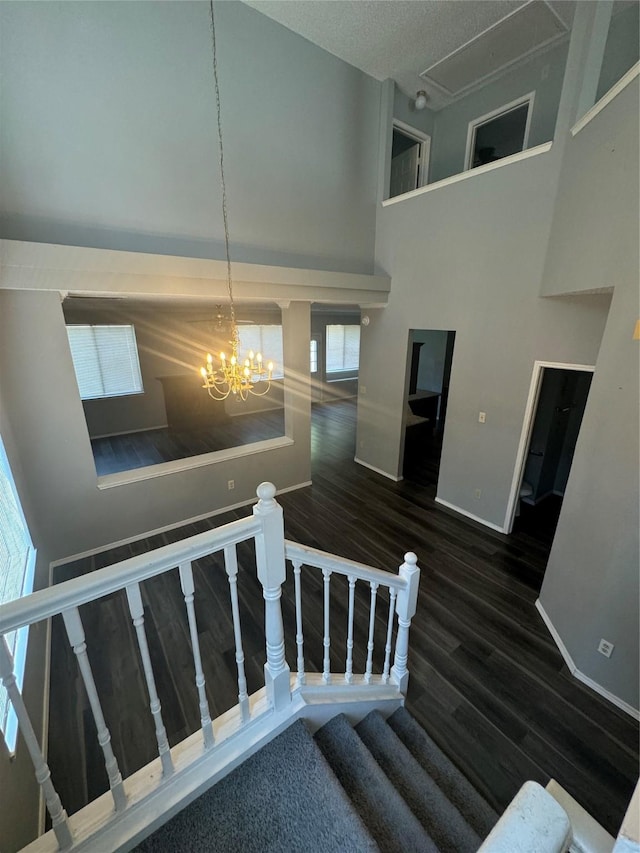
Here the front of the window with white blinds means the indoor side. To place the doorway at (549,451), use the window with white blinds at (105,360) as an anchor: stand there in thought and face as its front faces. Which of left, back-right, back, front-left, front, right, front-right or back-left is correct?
front-left

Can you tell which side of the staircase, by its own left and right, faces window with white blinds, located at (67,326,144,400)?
left

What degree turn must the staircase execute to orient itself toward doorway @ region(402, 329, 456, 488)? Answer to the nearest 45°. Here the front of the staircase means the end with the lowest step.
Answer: approximately 45° to its left

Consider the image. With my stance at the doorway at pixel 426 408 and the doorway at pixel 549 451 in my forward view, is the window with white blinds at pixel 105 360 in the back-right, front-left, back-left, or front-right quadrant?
back-right

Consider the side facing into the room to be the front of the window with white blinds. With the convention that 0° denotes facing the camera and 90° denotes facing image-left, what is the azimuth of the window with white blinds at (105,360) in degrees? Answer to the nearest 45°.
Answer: approximately 0°

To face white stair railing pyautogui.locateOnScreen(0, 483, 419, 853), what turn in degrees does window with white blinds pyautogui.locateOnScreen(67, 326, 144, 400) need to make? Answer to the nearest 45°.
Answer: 0° — it already faces it
